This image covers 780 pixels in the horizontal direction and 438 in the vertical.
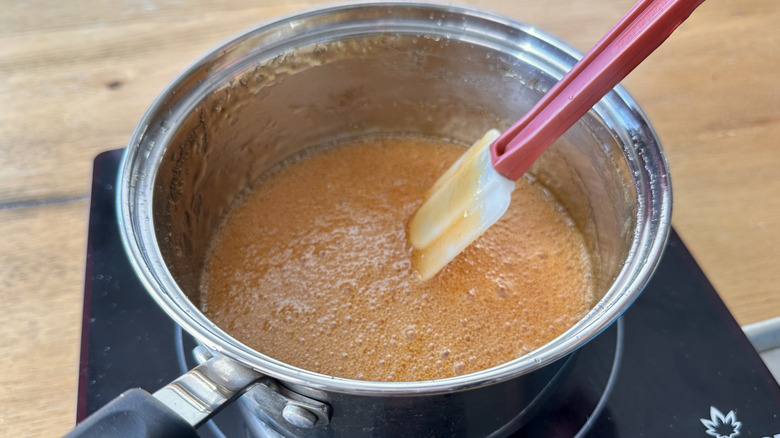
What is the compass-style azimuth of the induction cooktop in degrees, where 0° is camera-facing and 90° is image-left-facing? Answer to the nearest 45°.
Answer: approximately 0°
